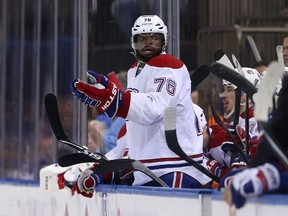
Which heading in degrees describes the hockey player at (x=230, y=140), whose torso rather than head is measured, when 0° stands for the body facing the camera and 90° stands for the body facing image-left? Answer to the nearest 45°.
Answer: approximately 90°

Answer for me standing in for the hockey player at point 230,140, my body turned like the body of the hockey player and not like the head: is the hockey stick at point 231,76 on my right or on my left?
on my left

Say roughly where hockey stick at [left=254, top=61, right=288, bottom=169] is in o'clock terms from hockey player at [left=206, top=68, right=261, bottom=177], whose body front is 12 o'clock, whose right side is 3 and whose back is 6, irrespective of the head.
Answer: The hockey stick is roughly at 9 o'clock from the hockey player.

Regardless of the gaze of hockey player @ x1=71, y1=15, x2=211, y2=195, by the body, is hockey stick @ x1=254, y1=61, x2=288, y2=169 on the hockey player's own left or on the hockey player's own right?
on the hockey player's own left

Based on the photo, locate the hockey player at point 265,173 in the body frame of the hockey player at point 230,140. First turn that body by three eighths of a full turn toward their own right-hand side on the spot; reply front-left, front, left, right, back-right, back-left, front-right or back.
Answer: back-right
